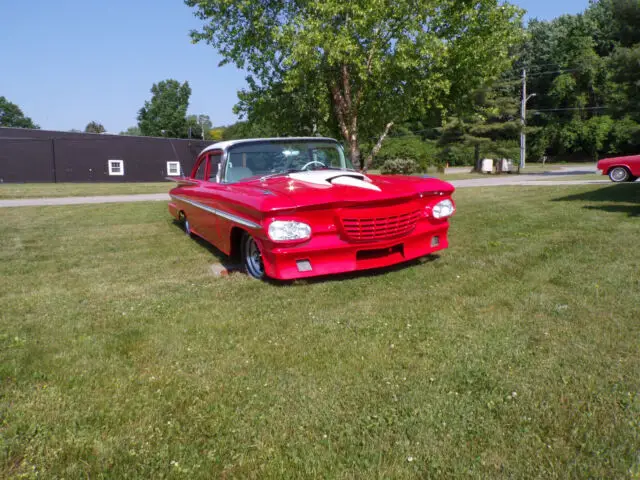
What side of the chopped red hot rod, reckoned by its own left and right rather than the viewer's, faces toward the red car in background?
left

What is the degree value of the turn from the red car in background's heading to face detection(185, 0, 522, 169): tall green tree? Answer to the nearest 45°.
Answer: approximately 45° to its left

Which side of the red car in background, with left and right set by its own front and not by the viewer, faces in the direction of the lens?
left

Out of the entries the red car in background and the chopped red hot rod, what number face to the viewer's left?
1

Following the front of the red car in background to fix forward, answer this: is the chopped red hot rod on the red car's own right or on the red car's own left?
on the red car's own left

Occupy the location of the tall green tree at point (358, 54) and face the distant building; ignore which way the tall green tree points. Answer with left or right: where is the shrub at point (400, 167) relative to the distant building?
right

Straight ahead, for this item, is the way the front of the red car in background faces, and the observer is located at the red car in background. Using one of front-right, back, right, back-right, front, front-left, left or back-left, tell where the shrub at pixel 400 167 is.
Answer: front-right
